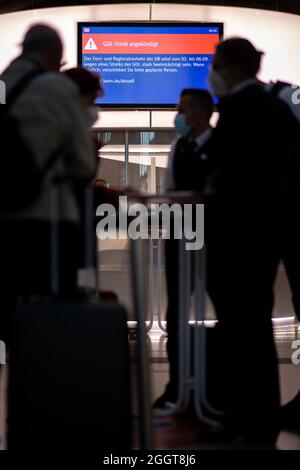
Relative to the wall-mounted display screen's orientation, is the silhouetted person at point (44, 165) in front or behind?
in front

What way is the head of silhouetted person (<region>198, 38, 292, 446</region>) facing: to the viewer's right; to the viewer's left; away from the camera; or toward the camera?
to the viewer's left

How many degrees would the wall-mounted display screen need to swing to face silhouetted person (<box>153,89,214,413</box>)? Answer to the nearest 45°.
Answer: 0° — it already faces them

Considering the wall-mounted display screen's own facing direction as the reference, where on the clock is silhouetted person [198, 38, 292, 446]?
The silhouetted person is roughly at 12 o'clock from the wall-mounted display screen.

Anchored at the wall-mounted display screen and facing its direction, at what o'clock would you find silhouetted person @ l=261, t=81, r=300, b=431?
The silhouetted person is roughly at 12 o'clock from the wall-mounted display screen.
